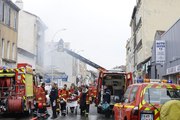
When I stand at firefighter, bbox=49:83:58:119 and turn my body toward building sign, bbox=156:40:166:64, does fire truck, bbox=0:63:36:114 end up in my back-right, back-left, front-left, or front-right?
back-left

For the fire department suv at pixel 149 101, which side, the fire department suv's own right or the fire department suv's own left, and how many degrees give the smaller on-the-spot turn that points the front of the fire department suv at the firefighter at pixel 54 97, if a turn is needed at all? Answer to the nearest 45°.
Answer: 0° — it already faces them

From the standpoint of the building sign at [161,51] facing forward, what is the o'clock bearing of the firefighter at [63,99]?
The firefighter is roughly at 1 o'clock from the building sign.

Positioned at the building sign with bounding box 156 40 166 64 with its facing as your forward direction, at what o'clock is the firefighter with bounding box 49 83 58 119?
The firefighter is roughly at 1 o'clock from the building sign.

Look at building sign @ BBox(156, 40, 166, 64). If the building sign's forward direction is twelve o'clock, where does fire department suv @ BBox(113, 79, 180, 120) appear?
The fire department suv is roughly at 12 o'clock from the building sign.

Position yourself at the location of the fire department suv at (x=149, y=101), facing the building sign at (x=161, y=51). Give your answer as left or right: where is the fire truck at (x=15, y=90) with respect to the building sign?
left
